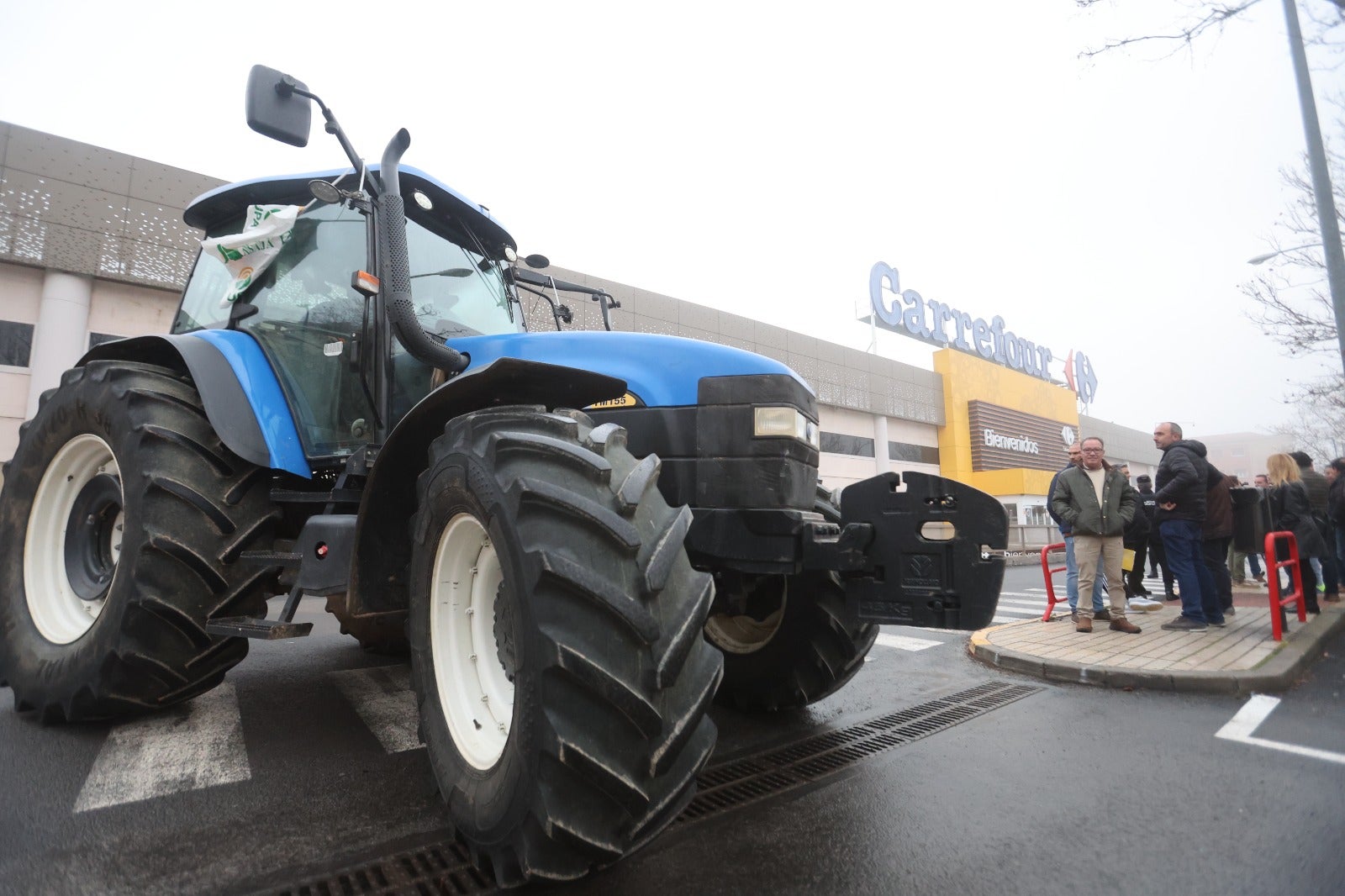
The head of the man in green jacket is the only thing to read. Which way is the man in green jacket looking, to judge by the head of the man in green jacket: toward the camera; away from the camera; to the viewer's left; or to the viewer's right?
toward the camera

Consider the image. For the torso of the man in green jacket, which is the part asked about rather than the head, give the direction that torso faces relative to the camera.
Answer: toward the camera

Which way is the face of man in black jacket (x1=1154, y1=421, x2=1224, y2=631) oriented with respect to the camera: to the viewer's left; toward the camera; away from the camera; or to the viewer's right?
to the viewer's left

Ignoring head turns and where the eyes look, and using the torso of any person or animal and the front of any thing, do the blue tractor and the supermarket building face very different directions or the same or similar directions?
same or similar directions

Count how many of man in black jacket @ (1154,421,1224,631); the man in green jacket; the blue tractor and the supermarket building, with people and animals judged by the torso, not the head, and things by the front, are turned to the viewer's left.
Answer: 1

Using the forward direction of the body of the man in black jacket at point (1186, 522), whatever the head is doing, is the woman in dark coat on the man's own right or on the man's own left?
on the man's own right

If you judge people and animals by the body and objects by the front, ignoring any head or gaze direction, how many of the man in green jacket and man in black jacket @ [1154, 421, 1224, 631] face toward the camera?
1

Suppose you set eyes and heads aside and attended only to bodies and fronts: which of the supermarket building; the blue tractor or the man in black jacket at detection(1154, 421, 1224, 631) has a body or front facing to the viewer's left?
the man in black jacket

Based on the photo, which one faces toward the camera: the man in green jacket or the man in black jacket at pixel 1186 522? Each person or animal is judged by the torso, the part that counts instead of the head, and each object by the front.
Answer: the man in green jacket

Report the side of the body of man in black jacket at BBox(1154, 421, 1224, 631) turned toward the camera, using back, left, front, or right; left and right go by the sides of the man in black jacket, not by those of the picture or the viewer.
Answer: left

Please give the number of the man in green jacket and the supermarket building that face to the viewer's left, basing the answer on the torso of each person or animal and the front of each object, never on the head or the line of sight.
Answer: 0

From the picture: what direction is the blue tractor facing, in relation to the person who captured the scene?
facing the viewer and to the right of the viewer
